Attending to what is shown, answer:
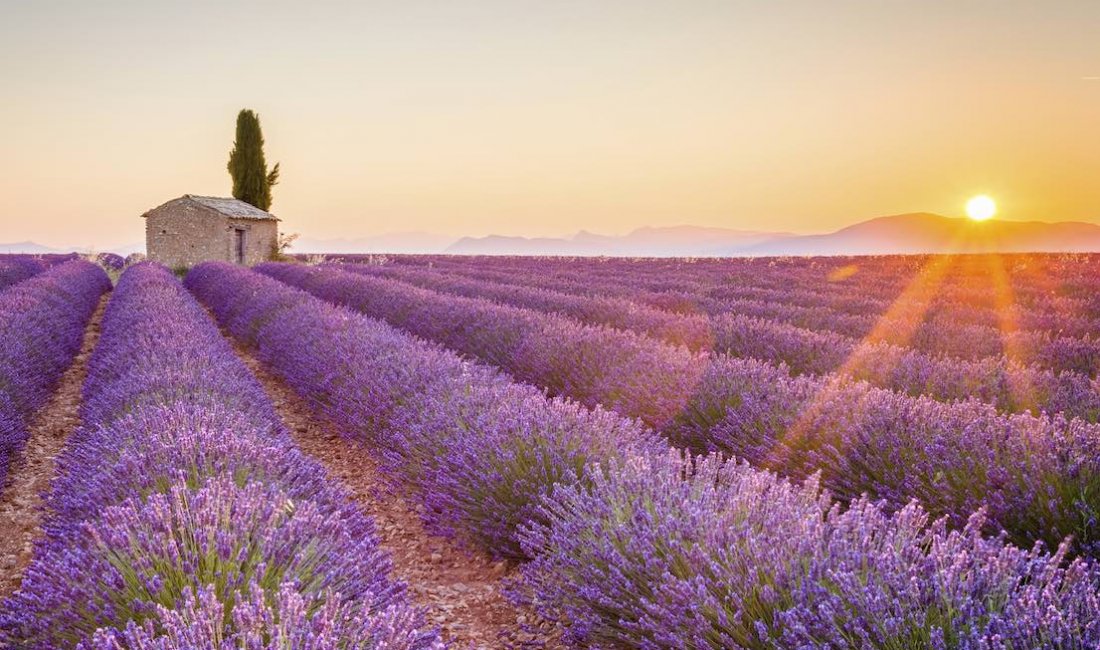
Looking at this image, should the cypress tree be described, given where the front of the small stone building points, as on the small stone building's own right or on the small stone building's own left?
on the small stone building's own left

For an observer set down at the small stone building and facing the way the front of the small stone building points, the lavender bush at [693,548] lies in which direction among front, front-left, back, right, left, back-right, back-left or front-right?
front-right

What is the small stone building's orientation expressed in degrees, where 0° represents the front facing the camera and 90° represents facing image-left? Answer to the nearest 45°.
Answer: approximately 315°

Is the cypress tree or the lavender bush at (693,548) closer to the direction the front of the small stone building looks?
the lavender bush
